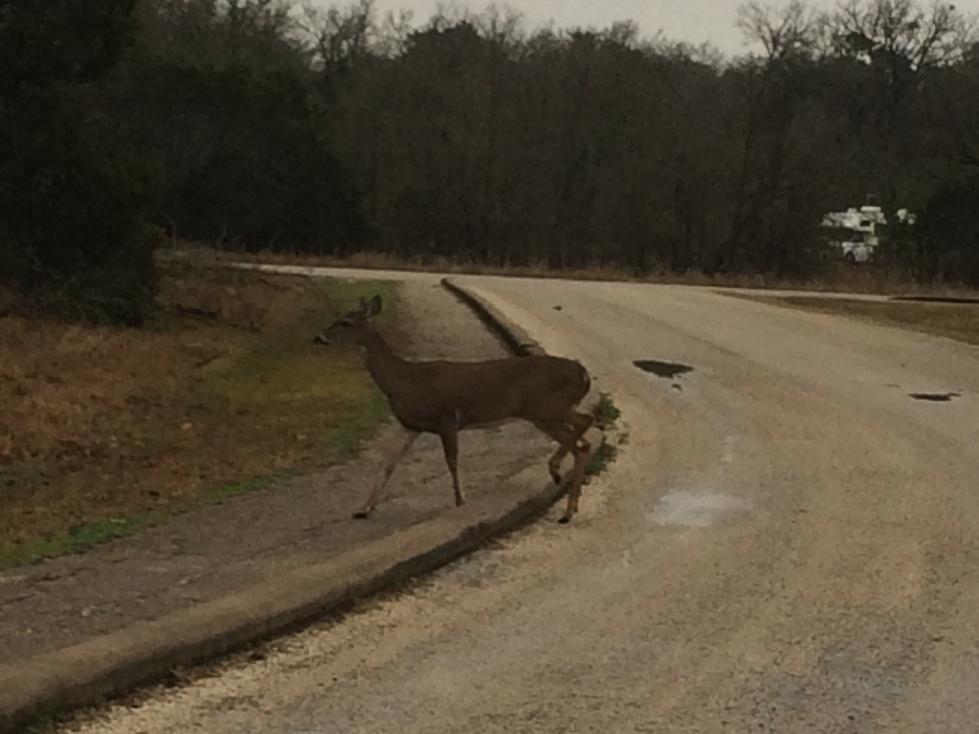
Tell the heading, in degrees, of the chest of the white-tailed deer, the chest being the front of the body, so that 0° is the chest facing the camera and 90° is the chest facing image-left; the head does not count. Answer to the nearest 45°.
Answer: approximately 90°
